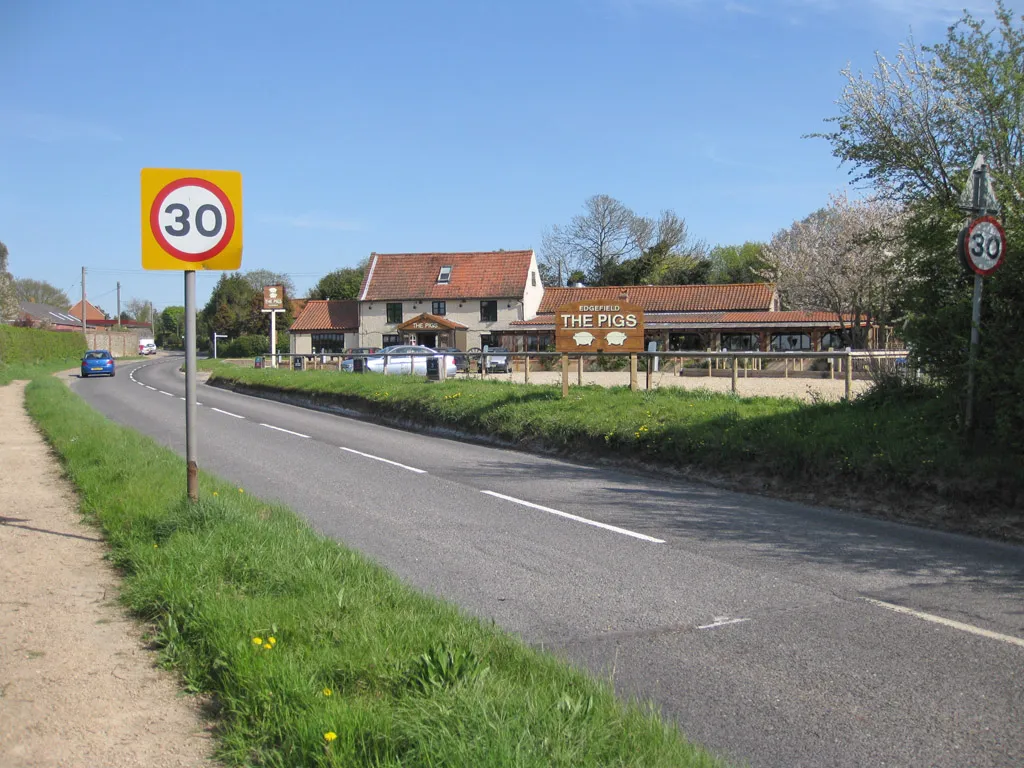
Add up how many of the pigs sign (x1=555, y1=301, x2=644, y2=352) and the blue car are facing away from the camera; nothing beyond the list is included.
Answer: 1

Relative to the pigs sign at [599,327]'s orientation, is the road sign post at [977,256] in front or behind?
in front

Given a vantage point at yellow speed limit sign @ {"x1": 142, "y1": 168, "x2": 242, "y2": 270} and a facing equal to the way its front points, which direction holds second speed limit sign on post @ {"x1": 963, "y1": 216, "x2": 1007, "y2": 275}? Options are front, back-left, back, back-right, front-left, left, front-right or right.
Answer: left

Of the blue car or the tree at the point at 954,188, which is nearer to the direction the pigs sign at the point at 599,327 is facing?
the tree

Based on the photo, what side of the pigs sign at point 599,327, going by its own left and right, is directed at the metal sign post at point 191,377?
front

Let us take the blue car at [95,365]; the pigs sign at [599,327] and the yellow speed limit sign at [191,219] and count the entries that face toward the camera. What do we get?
2

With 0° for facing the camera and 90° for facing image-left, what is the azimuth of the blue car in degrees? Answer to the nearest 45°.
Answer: approximately 180°

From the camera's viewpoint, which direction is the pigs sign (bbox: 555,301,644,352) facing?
toward the camera

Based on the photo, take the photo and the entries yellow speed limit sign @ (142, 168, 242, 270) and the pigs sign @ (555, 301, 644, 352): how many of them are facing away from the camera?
0

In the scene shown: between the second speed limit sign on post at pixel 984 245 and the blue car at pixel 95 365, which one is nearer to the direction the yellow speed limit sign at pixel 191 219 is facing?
the second speed limit sign on post

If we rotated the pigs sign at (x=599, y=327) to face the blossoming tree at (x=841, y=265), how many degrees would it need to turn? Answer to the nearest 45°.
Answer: approximately 135° to its left

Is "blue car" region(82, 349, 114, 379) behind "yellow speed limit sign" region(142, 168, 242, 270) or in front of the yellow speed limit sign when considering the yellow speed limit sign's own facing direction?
behind
